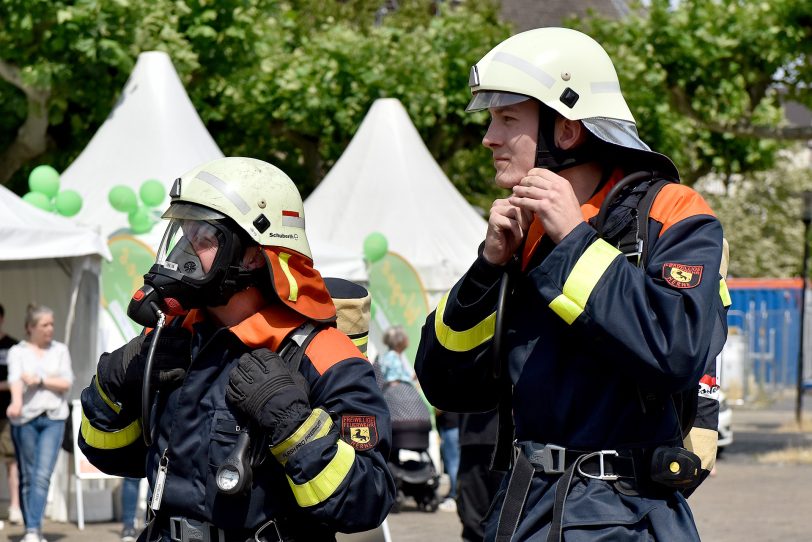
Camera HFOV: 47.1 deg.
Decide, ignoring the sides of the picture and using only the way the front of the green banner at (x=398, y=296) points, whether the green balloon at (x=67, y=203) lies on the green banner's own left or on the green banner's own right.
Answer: on the green banner's own right

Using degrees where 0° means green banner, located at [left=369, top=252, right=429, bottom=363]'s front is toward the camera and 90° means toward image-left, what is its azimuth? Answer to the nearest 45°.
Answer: approximately 0°

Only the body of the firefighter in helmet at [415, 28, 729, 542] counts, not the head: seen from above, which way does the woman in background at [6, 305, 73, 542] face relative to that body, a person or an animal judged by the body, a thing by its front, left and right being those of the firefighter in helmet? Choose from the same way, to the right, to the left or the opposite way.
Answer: to the left

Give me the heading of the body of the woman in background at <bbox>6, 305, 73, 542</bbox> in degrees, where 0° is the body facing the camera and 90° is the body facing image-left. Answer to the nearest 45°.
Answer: approximately 0°

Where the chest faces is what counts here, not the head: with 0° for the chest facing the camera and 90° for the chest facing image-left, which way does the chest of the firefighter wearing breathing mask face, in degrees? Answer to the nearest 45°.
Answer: approximately 45°

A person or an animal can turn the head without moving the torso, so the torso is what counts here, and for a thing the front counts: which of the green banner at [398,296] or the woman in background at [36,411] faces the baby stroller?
the green banner

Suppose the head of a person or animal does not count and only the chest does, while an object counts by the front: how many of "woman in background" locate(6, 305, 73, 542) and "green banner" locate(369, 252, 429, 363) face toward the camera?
2

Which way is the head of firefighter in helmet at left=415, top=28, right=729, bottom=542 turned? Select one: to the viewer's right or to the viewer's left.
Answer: to the viewer's left
